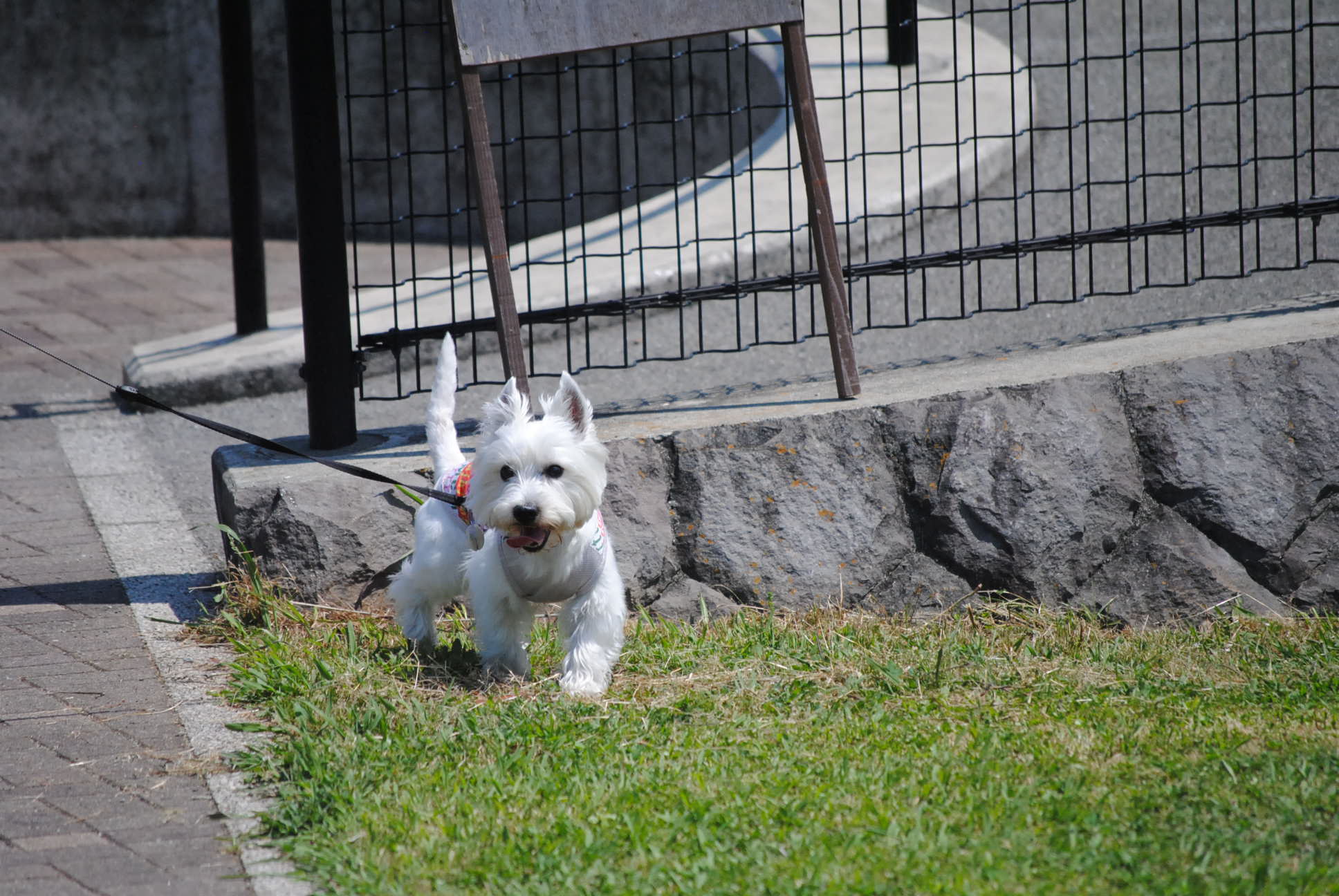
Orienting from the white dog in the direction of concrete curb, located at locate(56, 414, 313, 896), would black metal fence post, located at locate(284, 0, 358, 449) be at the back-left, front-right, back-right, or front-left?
front-right

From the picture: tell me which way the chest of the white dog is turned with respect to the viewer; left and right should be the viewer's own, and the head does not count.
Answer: facing the viewer and to the right of the viewer

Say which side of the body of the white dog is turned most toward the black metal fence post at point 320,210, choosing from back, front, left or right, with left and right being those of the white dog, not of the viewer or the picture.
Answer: back

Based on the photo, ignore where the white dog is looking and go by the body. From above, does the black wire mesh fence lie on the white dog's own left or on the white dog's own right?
on the white dog's own left
